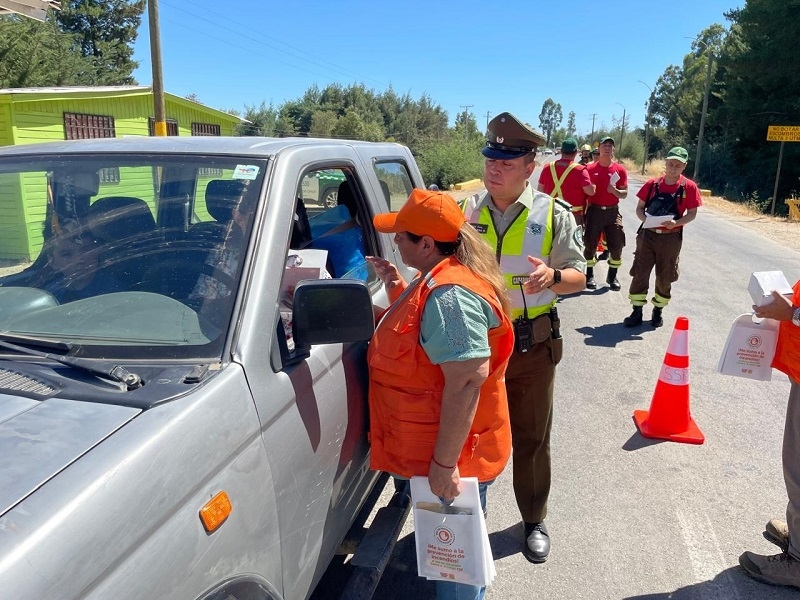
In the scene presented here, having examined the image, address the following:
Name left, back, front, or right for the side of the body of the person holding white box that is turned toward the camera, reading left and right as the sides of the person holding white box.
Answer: left

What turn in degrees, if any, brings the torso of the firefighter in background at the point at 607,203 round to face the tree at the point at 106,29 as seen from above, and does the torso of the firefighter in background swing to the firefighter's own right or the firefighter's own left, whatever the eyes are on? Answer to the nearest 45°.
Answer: approximately 135° to the firefighter's own right

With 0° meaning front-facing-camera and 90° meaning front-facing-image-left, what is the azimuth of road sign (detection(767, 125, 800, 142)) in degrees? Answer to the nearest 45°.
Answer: approximately 0°

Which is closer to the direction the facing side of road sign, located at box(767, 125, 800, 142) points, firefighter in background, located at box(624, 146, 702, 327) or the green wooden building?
the firefighter in background

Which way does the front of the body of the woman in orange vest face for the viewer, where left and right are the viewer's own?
facing to the left of the viewer

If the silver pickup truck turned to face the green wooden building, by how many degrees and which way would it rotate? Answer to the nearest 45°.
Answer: approximately 135° to its right

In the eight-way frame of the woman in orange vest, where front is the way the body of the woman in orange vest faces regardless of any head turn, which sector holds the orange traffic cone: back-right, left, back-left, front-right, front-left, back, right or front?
back-right

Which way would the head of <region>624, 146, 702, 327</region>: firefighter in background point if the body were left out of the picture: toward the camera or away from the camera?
toward the camera

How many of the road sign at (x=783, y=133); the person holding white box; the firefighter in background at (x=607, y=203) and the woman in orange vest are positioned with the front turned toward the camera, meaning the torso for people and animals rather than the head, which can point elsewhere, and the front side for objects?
2

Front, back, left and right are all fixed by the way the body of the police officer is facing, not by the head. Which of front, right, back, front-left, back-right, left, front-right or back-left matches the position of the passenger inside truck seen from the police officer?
front

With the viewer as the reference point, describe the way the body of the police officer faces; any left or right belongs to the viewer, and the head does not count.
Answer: facing the viewer and to the left of the viewer

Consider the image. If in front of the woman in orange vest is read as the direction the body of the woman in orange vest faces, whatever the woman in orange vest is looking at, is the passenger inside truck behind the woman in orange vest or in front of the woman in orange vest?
in front

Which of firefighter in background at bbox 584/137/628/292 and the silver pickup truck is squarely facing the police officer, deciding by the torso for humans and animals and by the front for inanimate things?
the firefighter in background

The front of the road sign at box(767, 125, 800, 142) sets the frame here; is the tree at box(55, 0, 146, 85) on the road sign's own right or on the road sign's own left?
on the road sign's own right

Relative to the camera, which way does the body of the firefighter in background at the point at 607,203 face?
toward the camera

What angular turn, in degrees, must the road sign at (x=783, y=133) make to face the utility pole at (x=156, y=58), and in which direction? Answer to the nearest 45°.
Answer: approximately 45° to its right

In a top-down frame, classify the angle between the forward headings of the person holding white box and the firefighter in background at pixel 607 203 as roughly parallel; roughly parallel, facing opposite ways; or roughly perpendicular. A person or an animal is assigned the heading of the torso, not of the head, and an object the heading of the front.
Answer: roughly perpendicular
